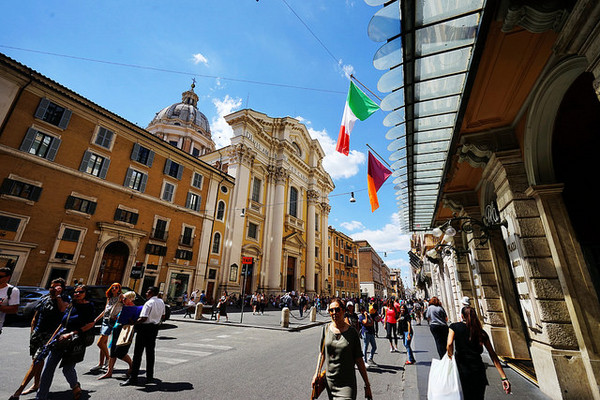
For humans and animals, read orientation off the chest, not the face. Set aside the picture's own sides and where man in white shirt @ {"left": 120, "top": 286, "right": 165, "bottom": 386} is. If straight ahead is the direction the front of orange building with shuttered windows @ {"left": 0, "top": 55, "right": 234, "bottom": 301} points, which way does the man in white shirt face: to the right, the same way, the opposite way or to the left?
the opposite way

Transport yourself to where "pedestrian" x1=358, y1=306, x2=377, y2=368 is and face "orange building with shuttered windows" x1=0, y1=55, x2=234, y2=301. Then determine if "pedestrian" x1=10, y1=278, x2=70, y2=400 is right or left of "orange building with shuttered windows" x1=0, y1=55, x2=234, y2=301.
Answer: left

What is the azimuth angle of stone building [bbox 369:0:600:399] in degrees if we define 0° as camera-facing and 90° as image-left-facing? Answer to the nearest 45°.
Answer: approximately 90°

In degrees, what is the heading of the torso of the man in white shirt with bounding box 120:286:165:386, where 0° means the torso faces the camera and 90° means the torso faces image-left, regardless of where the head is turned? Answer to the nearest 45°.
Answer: approximately 135°

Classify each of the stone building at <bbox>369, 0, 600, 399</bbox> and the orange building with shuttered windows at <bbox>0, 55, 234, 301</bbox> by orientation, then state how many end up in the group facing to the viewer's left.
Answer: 1

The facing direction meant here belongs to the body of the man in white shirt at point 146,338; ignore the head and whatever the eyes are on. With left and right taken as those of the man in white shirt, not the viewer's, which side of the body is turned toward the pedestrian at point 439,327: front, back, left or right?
back

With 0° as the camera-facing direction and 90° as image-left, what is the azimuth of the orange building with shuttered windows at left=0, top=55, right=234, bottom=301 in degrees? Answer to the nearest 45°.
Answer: approximately 315°

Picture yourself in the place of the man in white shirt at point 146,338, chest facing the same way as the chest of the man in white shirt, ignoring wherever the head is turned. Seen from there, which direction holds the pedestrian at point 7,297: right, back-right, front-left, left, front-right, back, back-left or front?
front-left

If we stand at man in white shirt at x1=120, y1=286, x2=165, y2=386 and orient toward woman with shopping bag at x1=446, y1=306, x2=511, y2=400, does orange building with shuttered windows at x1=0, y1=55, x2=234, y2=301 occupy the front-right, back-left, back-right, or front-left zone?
back-left

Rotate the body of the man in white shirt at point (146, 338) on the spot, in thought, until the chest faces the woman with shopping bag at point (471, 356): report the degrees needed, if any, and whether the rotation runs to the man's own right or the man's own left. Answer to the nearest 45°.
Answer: approximately 180°

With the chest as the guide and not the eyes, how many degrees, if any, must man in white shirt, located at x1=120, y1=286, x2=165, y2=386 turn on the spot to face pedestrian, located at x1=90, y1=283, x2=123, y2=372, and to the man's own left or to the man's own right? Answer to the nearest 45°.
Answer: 0° — they already face them
